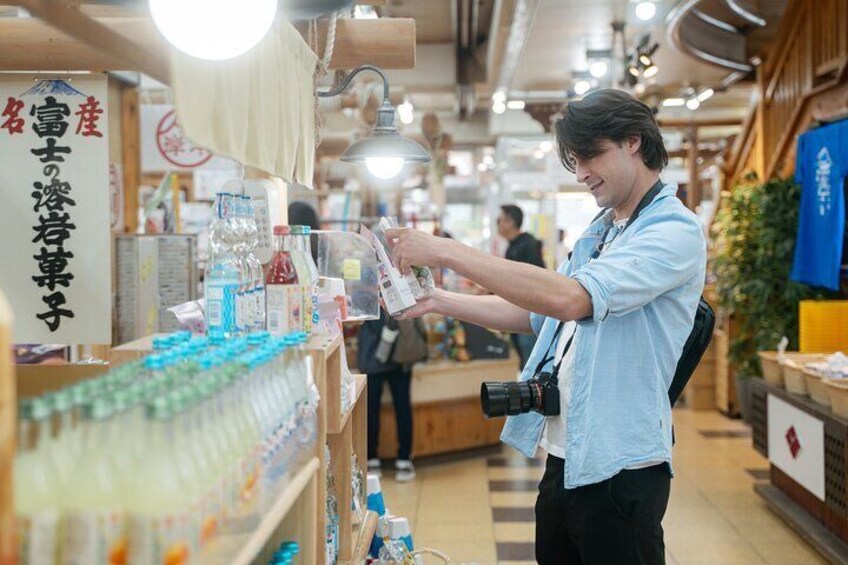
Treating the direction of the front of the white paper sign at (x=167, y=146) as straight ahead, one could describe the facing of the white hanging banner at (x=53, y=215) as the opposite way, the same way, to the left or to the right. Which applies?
the same way

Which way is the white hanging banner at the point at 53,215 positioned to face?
toward the camera

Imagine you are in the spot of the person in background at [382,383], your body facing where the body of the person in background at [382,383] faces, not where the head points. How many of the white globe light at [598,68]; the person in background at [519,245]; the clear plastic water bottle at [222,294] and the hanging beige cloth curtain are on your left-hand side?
2

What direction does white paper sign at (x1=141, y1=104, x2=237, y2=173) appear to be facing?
toward the camera

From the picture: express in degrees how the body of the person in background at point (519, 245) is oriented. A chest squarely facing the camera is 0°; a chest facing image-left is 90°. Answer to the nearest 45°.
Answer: approximately 90°

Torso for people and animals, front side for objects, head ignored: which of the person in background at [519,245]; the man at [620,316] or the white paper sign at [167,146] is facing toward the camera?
the white paper sign

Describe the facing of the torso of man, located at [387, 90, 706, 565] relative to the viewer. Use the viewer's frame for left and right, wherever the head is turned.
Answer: facing to the left of the viewer

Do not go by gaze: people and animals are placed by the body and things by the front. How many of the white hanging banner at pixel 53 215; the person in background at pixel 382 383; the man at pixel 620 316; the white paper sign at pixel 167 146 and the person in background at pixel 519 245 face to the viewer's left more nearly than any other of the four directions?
2
